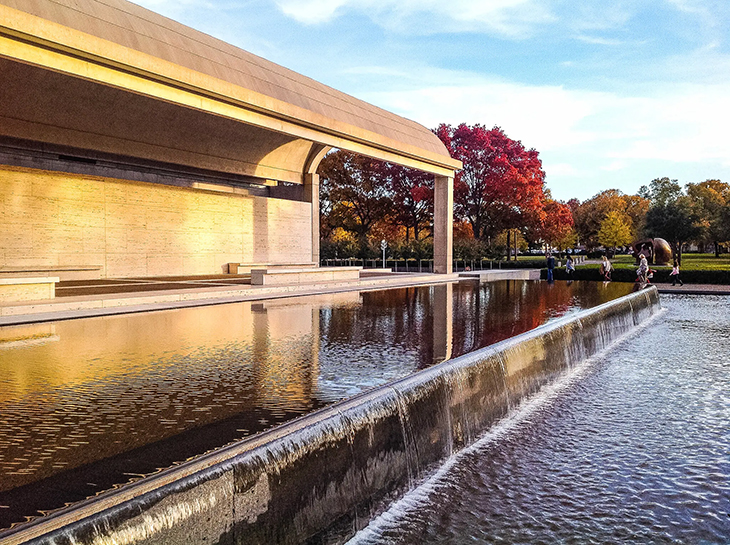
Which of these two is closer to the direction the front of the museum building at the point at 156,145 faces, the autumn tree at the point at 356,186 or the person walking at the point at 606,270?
the person walking

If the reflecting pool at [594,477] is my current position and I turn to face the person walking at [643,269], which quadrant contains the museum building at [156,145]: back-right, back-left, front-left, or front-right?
front-left

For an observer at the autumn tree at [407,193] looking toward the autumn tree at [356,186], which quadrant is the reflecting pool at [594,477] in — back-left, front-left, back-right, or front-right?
back-left

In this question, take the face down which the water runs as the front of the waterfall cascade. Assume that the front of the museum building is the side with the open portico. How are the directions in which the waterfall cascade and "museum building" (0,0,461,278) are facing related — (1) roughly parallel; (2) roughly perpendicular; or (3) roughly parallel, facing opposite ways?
roughly parallel

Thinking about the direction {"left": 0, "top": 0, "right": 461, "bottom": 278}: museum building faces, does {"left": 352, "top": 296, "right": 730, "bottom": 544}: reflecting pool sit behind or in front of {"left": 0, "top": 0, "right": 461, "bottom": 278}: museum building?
in front

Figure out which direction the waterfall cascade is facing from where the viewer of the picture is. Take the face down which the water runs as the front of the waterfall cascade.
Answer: facing the viewer and to the right of the viewer

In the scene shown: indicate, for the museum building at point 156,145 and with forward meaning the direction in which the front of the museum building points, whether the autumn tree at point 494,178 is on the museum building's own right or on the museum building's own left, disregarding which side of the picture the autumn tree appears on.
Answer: on the museum building's own left

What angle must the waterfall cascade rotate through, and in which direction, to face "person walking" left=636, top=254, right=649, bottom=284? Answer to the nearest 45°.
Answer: approximately 90° to its left

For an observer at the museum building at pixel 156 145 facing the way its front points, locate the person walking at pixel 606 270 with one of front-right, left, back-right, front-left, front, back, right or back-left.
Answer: front-left

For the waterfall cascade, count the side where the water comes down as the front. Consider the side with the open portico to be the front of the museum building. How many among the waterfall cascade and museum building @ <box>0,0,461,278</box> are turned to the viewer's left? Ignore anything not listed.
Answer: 0
